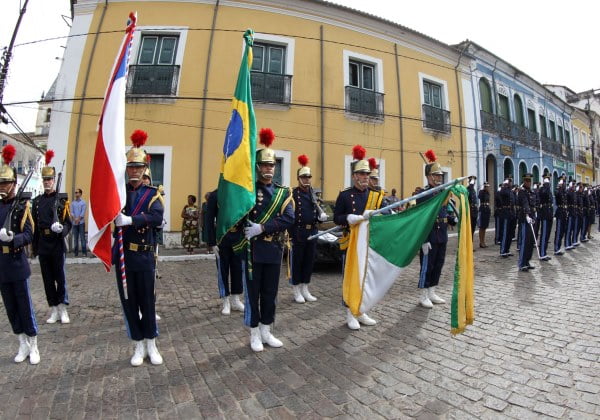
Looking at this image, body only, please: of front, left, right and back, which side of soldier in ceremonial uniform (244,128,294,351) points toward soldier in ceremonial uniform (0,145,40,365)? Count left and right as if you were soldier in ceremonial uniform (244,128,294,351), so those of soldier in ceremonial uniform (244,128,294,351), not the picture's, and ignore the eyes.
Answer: right

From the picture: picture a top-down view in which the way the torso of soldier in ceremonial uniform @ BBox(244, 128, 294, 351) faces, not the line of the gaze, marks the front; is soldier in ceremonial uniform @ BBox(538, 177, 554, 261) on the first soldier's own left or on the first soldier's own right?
on the first soldier's own left

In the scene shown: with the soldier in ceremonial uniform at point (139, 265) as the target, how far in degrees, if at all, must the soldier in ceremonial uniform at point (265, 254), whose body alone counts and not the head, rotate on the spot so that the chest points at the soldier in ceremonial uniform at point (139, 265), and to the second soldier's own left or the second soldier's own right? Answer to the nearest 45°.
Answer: approximately 90° to the second soldier's own right

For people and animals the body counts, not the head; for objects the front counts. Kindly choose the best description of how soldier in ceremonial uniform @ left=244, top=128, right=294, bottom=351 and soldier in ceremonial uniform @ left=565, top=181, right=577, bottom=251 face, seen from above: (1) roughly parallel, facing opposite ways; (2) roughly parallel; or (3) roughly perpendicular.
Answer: roughly perpendicular

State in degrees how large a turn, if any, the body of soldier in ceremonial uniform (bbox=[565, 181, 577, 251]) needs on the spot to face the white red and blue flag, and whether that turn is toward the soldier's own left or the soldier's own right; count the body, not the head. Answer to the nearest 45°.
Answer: approximately 45° to the soldier's own left

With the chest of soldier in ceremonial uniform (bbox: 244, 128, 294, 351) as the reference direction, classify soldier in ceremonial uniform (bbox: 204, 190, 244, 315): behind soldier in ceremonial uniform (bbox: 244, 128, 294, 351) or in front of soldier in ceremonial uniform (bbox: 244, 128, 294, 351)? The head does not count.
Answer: behind

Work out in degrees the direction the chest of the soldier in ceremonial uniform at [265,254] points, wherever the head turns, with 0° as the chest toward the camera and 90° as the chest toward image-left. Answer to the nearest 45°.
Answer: approximately 0°

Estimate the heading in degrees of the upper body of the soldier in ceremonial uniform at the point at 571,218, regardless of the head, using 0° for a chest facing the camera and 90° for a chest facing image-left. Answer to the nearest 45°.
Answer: approximately 45°
